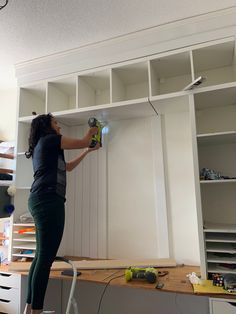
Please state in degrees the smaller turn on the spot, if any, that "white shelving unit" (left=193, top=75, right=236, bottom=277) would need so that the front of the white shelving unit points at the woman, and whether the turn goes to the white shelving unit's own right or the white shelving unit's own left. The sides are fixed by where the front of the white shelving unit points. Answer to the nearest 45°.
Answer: approximately 45° to the white shelving unit's own right

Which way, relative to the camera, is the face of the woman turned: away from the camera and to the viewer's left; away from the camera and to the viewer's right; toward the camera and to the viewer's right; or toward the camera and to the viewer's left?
away from the camera and to the viewer's right

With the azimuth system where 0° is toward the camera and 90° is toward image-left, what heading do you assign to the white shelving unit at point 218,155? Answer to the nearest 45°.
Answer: approximately 0°

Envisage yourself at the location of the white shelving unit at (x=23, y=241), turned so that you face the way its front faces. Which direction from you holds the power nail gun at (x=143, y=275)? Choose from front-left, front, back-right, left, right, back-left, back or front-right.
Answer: front-left

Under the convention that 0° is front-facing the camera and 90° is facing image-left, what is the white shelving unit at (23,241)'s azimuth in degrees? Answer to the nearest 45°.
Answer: approximately 0°

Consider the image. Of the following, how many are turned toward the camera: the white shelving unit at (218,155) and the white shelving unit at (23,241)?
2

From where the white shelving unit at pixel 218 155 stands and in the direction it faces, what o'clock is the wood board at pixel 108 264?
The wood board is roughly at 3 o'clock from the white shelving unit.

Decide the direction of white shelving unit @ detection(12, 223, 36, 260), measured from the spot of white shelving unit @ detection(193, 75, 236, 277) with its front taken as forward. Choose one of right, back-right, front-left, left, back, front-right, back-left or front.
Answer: right
